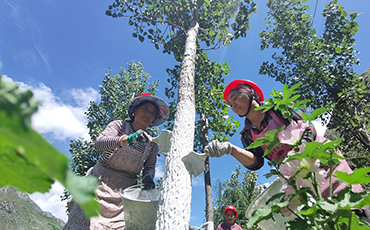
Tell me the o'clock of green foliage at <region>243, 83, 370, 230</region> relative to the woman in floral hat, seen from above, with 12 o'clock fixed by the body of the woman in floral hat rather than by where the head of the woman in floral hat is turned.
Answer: The green foliage is roughly at 1 o'clock from the woman in floral hat.

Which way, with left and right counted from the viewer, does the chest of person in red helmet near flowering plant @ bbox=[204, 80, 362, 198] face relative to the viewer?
facing the viewer and to the left of the viewer

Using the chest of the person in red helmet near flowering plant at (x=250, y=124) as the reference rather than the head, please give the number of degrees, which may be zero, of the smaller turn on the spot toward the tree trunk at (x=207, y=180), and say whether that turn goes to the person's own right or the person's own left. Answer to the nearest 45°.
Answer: approximately 90° to the person's own right

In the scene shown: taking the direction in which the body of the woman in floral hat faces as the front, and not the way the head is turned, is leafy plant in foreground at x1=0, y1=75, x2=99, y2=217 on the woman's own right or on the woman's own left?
on the woman's own right

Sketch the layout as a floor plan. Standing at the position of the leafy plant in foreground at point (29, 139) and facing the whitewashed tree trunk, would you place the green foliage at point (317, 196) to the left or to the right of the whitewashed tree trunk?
right

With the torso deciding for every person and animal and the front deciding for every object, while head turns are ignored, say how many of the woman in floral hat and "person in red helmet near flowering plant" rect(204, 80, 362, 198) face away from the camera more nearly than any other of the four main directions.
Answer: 0

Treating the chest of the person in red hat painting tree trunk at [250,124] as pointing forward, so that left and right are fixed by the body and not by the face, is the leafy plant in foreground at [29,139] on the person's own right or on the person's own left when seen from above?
on the person's own left

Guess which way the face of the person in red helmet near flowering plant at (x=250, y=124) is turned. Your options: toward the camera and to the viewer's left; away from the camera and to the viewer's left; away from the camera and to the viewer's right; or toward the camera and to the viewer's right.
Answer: toward the camera and to the viewer's left

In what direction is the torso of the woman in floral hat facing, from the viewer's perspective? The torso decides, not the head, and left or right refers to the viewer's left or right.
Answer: facing the viewer and to the right of the viewer

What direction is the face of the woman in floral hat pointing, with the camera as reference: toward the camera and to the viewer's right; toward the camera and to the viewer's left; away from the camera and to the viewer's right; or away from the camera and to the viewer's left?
toward the camera and to the viewer's right

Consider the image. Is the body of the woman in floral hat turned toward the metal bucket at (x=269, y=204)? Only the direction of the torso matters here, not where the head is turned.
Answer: yes
